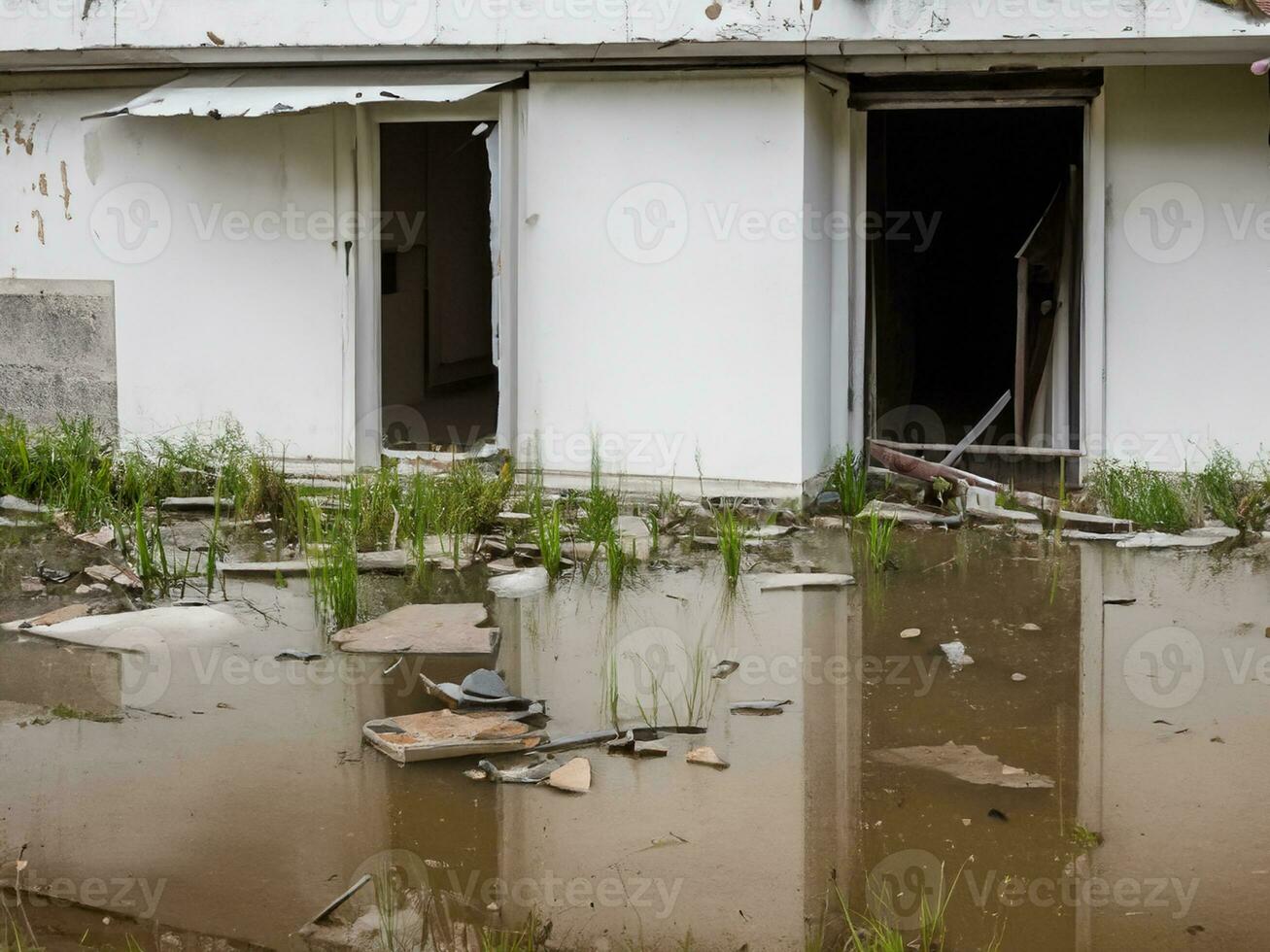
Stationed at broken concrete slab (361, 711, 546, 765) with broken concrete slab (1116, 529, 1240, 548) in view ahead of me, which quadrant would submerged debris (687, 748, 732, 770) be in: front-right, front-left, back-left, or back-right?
front-right

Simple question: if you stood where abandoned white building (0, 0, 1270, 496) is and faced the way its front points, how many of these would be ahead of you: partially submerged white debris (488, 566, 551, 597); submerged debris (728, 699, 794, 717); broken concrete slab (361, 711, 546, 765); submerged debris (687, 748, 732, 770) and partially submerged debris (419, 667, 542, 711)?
5

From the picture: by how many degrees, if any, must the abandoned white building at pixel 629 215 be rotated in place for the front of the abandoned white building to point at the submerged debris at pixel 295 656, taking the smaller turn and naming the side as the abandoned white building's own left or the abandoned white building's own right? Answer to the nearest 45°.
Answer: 0° — it already faces it

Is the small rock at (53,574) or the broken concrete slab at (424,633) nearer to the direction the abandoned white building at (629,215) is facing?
the broken concrete slab

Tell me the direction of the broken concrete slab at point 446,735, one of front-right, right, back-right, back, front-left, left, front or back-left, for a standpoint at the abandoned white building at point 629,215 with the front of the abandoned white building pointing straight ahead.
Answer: front

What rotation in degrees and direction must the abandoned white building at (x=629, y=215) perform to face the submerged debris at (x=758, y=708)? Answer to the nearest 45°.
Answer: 0° — it already faces it

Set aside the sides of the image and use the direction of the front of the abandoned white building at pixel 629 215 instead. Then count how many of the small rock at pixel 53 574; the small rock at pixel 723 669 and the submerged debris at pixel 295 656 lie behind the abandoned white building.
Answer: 0

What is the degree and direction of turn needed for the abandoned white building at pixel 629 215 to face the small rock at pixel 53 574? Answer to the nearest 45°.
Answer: approximately 45° to its right

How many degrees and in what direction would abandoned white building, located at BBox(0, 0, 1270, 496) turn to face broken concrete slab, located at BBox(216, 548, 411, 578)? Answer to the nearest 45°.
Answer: approximately 45° to its right

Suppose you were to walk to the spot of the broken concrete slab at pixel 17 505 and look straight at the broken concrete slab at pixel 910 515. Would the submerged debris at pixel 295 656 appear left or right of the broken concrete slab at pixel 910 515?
right

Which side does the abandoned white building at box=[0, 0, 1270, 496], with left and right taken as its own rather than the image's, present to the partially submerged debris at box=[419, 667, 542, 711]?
front

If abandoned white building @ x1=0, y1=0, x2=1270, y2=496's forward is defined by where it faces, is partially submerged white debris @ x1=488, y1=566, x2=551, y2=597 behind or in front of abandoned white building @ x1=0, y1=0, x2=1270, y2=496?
in front

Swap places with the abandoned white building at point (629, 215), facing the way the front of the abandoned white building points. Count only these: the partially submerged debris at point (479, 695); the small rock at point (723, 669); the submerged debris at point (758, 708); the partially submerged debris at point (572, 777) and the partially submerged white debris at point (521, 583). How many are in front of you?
5

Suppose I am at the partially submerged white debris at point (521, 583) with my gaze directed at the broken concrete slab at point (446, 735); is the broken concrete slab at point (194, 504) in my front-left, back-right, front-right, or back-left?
back-right

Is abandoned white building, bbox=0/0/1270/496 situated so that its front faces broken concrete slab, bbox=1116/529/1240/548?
no

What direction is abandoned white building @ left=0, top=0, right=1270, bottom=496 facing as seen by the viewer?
toward the camera

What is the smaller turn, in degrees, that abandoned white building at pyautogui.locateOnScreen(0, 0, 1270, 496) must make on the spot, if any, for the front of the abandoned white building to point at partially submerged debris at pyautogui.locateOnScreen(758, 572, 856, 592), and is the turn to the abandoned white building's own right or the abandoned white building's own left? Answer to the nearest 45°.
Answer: approximately 45° to the abandoned white building's own left

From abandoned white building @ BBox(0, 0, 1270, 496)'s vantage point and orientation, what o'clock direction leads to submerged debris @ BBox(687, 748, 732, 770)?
The submerged debris is roughly at 12 o'clock from the abandoned white building.

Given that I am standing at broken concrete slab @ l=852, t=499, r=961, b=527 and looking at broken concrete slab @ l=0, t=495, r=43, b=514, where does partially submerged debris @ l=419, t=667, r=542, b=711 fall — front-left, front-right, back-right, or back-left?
front-left

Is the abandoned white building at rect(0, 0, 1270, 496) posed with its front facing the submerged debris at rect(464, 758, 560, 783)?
yes

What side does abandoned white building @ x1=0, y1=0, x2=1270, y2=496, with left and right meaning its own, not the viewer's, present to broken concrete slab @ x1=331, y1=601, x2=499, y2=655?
front
